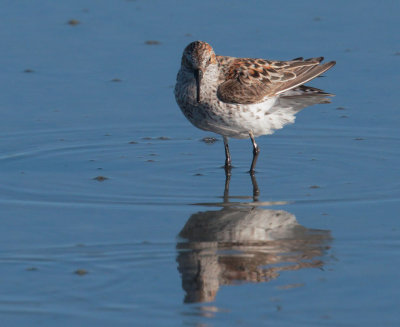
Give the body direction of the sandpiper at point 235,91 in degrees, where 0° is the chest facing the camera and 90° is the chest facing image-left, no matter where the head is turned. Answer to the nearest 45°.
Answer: approximately 45°
